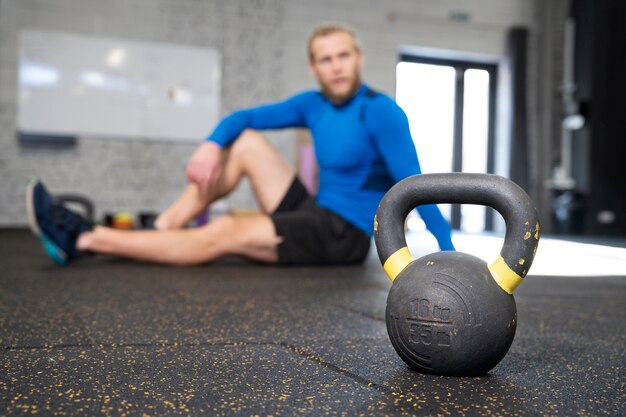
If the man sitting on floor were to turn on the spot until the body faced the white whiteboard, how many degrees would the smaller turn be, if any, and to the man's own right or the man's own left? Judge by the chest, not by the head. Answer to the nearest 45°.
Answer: approximately 135° to the man's own right

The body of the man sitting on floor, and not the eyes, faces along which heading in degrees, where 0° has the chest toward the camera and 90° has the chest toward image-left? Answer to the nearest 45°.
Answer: approximately 45°
